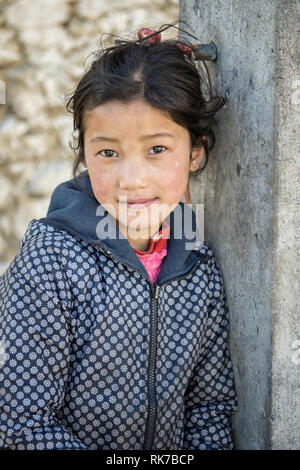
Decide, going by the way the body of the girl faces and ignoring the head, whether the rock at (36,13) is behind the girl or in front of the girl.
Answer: behind

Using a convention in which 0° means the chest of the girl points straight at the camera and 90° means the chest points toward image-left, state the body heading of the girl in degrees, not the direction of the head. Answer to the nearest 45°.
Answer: approximately 315°

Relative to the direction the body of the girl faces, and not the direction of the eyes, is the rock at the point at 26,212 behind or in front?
behind

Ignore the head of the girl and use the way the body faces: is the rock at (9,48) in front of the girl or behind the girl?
behind
